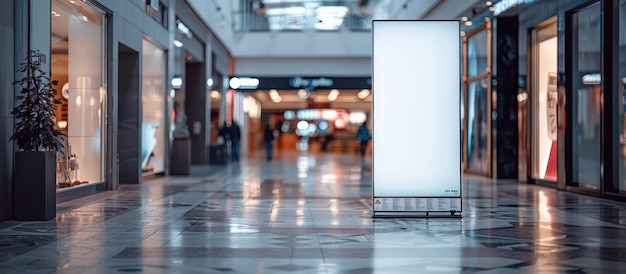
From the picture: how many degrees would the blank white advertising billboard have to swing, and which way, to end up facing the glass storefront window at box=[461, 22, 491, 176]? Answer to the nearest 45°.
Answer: approximately 180°

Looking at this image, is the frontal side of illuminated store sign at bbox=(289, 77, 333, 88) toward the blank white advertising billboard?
yes

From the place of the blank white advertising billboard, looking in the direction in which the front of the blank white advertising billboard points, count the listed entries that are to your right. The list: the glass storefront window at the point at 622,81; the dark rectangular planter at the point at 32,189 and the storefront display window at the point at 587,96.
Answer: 1

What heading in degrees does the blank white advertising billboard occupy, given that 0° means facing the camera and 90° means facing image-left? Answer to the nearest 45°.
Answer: approximately 0°

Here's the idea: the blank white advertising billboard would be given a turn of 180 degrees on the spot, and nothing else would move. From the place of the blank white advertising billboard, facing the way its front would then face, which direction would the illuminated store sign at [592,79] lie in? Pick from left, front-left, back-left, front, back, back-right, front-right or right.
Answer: front-right

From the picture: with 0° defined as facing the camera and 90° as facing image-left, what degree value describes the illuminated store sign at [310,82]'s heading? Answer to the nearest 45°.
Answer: approximately 0°

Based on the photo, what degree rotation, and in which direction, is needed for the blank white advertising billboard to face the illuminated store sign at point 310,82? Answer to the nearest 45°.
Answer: approximately 180°

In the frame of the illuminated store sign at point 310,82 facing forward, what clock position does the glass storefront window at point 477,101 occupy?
The glass storefront window is roughly at 11 o'clock from the illuminated store sign.

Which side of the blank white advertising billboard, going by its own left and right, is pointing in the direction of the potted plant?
right

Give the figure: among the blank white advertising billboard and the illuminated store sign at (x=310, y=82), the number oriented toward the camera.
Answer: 2

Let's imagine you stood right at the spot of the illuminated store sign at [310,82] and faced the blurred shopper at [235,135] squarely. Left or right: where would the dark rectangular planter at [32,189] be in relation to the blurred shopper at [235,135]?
left

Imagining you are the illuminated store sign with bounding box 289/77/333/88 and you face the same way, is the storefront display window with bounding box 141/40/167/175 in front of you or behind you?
in front
